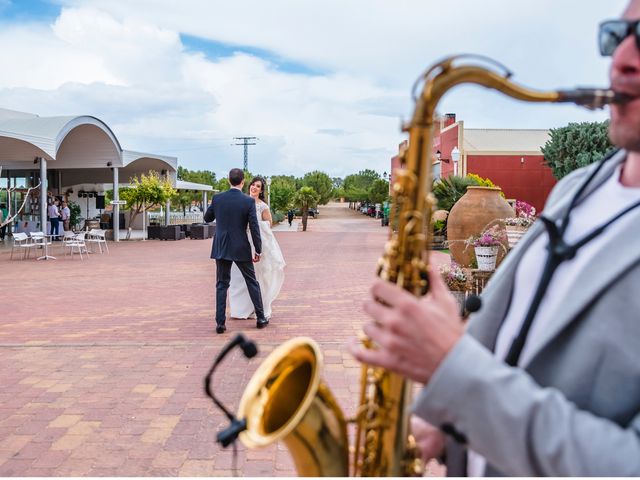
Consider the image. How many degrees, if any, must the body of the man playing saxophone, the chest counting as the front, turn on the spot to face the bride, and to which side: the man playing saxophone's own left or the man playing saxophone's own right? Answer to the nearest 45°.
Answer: approximately 90° to the man playing saxophone's own right

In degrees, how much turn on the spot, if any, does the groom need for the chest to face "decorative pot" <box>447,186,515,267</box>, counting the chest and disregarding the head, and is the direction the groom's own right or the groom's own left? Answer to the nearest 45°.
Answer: approximately 45° to the groom's own right

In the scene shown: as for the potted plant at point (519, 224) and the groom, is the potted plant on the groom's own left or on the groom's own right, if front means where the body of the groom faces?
on the groom's own right

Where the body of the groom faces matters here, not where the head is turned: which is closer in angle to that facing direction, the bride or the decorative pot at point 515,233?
the bride

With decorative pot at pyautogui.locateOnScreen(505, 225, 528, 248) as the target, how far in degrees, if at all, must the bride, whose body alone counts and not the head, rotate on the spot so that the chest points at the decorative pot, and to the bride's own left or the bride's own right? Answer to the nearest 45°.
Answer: approximately 135° to the bride's own left

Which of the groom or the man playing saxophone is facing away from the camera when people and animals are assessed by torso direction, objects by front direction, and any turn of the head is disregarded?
the groom

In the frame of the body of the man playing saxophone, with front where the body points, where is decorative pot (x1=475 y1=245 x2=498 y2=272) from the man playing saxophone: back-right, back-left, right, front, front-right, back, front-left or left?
back-right

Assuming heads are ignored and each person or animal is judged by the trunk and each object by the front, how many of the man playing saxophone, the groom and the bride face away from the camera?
1

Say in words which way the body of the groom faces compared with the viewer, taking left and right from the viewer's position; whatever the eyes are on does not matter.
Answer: facing away from the viewer

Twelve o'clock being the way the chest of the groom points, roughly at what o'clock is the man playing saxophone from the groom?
The man playing saxophone is roughly at 6 o'clock from the groom.

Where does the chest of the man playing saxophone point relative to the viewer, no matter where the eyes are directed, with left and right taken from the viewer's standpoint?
facing the viewer and to the left of the viewer

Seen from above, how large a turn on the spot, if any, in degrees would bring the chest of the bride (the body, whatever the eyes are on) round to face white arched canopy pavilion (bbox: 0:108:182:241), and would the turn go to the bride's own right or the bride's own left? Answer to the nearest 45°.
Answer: approximately 90° to the bride's own right

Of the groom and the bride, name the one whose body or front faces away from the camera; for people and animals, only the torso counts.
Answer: the groom

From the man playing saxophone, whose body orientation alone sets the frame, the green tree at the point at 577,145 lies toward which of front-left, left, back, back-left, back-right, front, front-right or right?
back-right

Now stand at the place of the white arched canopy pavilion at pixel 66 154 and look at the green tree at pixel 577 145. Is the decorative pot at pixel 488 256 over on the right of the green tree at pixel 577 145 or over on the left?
right

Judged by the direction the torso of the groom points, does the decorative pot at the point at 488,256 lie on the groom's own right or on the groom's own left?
on the groom's own right
